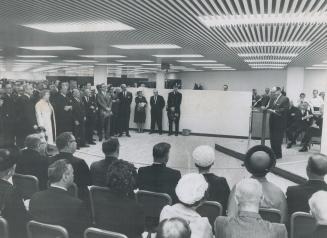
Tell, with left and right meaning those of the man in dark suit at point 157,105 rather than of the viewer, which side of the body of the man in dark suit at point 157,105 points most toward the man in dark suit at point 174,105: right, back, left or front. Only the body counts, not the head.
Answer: left

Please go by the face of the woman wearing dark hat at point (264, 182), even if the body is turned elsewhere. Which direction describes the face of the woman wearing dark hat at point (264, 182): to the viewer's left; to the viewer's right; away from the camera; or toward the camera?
away from the camera

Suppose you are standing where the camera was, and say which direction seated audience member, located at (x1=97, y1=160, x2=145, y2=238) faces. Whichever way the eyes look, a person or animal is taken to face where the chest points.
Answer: facing away from the viewer

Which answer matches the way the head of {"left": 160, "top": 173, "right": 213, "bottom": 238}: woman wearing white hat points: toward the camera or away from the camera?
away from the camera

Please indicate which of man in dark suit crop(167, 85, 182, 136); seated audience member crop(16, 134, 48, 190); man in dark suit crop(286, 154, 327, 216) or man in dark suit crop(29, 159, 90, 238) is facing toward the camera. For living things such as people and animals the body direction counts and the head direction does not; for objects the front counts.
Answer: man in dark suit crop(167, 85, 182, 136)

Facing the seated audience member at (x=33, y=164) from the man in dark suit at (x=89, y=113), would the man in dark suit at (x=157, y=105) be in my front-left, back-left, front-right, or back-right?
back-left

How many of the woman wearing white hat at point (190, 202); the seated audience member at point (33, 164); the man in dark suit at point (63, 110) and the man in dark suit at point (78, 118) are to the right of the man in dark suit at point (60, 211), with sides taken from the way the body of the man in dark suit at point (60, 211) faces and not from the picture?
1

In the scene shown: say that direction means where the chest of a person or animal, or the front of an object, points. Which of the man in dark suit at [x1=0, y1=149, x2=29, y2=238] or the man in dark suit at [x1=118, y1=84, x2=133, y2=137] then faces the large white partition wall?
the man in dark suit at [x1=0, y1=149, x2=29, y2=238]

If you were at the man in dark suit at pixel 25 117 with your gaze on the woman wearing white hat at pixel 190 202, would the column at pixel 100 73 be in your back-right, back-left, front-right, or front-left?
back-left

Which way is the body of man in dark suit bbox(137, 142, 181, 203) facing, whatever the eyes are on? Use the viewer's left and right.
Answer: facing away from the viewer and to the right of the viewer

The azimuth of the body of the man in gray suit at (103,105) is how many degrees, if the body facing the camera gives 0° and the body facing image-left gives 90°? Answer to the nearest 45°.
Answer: approximately 315°

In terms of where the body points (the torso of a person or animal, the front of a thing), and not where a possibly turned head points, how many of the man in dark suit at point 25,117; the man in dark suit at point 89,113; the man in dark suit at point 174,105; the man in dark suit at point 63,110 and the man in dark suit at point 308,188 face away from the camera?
1

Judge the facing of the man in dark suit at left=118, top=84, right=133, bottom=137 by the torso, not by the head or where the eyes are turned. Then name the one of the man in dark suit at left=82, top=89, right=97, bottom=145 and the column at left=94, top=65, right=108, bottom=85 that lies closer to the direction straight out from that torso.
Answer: the man in dark suit

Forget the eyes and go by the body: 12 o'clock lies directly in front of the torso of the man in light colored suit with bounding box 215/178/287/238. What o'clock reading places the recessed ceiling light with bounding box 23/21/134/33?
The recessed ceiling light is roughly at 11 o'clock from the man in light colored suit.
